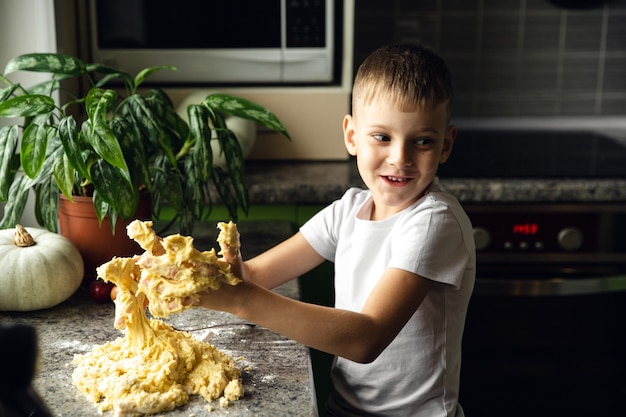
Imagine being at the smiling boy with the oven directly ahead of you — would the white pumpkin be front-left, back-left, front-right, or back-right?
back-left

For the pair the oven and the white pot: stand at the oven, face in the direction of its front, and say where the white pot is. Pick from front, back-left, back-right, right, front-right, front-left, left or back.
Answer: right

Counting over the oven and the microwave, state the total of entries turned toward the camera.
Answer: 2

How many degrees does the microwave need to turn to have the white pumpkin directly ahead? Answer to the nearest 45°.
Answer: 0° — it already faces it

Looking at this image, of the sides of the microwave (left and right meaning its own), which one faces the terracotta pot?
front

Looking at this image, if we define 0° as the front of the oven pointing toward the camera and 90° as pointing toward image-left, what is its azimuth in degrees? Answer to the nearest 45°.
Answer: approximately 0°

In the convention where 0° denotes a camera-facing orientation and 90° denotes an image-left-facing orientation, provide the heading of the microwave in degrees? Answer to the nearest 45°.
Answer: approximately 0°

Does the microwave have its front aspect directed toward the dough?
yes

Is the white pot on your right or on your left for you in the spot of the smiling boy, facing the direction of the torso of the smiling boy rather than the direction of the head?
on your right

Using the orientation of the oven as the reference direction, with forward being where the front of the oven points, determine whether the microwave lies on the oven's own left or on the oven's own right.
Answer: on the oven's own right

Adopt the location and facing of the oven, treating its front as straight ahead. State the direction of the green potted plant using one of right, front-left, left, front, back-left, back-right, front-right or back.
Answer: front-right
